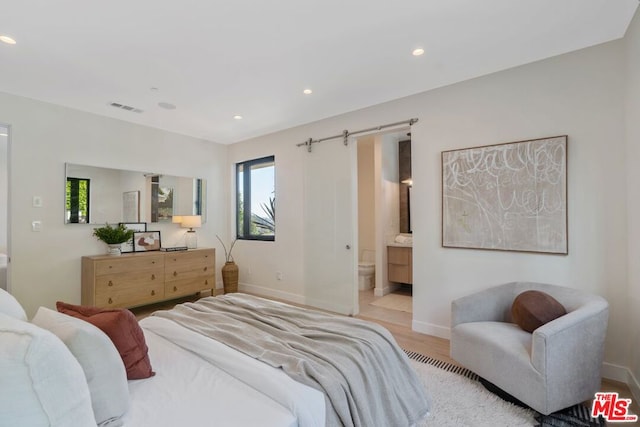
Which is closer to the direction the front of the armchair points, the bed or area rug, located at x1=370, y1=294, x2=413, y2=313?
the bed

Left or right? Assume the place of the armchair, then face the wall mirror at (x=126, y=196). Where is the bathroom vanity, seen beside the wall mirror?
right

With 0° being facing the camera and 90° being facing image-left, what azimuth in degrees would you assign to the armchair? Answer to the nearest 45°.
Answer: approximately 45°

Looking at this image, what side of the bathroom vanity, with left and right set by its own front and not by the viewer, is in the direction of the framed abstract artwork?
left

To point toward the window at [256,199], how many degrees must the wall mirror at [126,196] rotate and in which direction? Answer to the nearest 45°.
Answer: approximately 45° to its left

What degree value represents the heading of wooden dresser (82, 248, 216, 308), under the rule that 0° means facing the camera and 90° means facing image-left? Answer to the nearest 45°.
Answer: approximately 315°

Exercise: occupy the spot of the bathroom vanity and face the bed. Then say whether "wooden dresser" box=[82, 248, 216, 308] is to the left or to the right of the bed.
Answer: right

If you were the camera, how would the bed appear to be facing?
facing away from the viewer and to the right of the viewer
